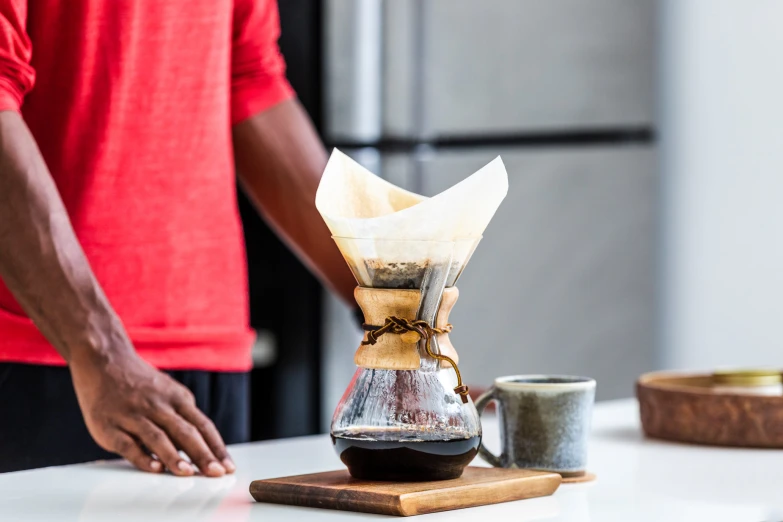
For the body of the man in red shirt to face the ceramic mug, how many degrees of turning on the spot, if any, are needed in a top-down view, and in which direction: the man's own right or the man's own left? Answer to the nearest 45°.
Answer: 0° — they already face it

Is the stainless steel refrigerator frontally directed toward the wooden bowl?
yes

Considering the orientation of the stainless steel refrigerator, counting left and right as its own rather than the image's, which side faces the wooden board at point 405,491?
front

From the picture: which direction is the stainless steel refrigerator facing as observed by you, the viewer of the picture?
facing the viewer

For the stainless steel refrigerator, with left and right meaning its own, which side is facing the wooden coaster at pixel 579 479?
front

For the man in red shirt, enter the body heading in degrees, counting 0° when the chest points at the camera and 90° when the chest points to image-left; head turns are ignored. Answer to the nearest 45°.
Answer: approximately 315°

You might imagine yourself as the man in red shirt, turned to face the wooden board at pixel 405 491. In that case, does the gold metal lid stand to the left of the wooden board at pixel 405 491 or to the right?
left

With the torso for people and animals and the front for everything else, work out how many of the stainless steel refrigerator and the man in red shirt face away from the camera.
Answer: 0

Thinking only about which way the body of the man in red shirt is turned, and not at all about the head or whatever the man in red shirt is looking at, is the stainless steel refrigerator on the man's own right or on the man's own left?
on the man's own left

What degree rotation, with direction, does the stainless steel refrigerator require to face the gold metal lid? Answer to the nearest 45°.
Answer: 0° — it already faces it

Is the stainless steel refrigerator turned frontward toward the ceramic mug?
yes
